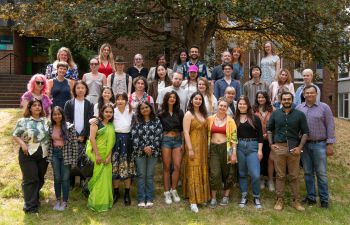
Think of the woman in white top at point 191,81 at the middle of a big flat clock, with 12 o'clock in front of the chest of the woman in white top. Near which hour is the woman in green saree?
The woman in green saree is roughly at 2 o'clock from the woman in white top.

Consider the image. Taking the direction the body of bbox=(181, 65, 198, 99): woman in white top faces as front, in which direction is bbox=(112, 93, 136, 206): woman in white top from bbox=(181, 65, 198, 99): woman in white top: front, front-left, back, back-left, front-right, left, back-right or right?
front-right

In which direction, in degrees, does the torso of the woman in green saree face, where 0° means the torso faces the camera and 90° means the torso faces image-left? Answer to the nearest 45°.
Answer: approximately 315°

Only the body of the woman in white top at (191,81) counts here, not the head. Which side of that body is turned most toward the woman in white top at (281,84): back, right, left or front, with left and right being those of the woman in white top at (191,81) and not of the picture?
left

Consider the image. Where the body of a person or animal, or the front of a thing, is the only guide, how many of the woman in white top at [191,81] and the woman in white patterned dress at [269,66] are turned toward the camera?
2

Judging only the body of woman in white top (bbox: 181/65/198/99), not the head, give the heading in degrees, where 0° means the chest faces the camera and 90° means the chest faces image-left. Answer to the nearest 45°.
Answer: approximately 0°

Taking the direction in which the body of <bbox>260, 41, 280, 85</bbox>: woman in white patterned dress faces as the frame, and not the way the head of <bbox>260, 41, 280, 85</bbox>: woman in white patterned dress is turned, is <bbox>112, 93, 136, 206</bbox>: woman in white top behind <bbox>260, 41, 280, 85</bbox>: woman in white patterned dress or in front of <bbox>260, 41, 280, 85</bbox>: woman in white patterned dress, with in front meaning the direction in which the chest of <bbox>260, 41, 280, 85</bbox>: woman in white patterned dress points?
in front

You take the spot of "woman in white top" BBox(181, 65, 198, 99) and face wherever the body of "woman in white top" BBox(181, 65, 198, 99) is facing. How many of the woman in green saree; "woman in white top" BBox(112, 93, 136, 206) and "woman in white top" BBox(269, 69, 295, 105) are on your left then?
1

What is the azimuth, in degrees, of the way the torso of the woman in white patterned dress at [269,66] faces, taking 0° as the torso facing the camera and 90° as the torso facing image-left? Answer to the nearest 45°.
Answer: approximately 0°

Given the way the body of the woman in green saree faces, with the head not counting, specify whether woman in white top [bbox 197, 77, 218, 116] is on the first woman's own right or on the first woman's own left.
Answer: on the first woman's own left
